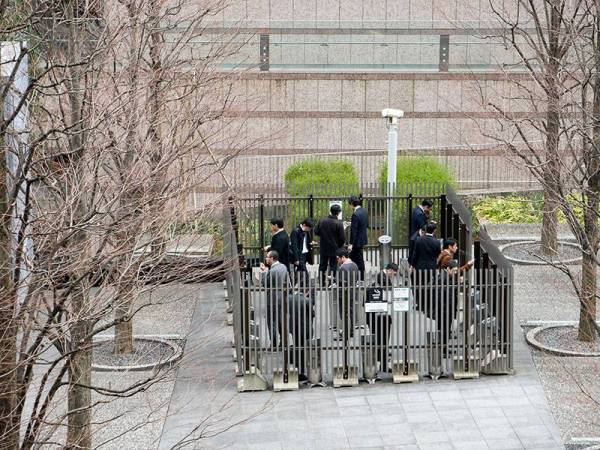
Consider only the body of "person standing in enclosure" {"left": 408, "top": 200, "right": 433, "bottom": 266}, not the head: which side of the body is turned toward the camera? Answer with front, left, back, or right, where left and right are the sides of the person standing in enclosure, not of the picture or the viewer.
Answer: right
